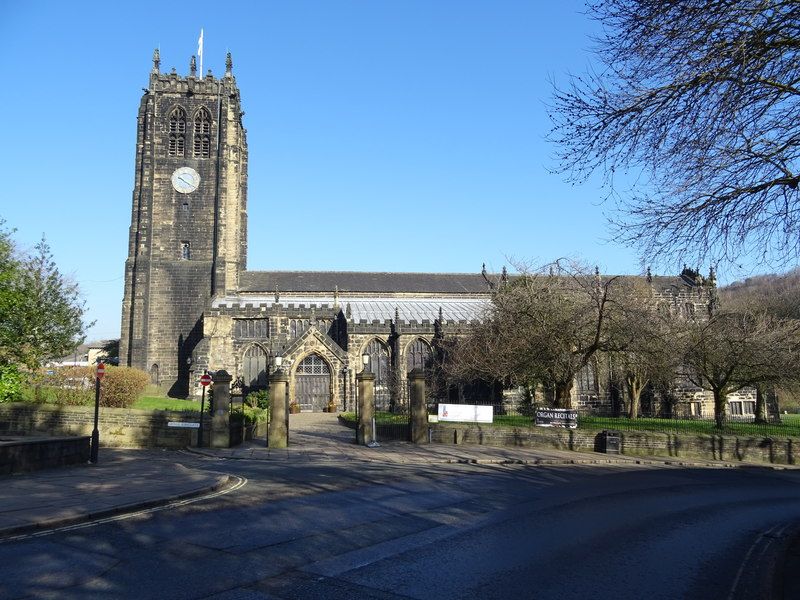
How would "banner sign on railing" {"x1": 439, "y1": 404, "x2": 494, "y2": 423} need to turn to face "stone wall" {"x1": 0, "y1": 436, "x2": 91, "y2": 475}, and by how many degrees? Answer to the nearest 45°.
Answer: approximately 45° to its right

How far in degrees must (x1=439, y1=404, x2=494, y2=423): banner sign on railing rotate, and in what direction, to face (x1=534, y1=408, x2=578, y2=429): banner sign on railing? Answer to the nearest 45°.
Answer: approximately 90° to its left

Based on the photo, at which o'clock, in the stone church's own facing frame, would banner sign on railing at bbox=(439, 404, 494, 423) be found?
The banner sign on railing is roughly at 11 o'clock from the stone church.

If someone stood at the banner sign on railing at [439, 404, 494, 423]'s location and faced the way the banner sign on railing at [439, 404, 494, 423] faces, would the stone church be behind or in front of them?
behind

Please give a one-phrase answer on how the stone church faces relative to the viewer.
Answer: facing the viewer

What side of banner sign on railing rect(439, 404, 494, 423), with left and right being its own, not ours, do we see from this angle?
front

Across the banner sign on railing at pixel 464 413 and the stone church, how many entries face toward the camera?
2

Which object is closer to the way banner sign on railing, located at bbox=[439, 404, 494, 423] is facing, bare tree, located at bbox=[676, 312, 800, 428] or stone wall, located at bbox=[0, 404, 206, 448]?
the stone wall

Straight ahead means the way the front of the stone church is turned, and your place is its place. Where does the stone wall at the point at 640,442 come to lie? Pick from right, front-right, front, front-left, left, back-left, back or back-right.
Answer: front-left

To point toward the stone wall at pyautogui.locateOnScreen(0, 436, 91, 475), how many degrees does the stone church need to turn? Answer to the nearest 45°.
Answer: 0° — it already faces it
